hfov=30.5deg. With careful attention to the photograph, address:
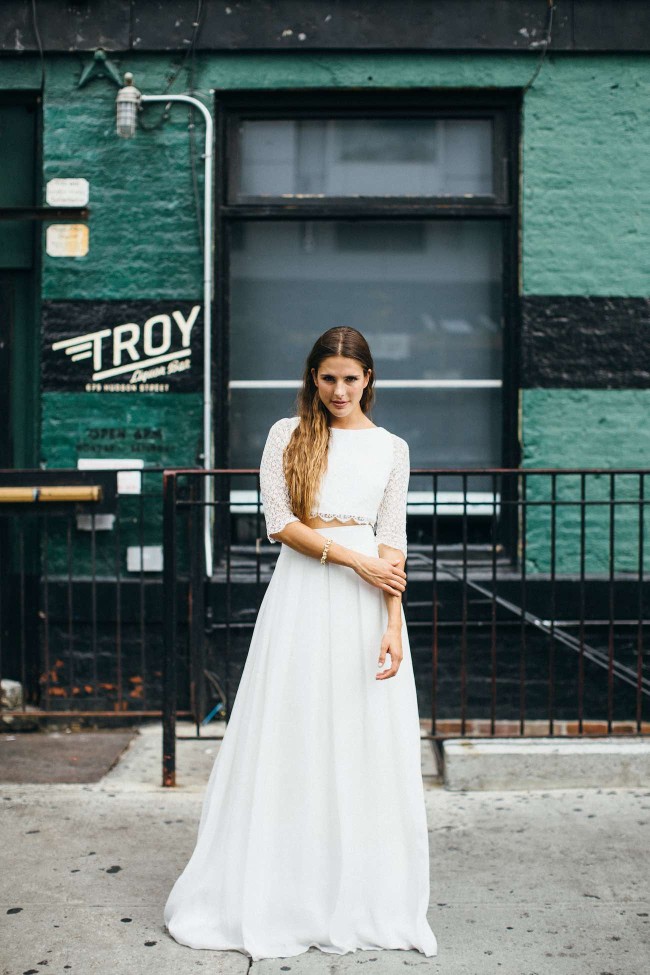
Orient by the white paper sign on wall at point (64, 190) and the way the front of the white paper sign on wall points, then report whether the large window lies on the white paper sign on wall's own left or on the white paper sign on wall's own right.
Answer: on the white paper sign on wall's own left

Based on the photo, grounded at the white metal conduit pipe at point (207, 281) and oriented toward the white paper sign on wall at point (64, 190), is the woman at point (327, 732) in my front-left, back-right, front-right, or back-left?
back-left

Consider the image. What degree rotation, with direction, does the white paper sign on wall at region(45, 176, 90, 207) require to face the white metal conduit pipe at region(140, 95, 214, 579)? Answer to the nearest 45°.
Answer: approximately 90° to its left

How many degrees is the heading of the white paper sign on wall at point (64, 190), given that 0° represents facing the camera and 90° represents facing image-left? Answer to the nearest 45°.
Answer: approximately 0°
